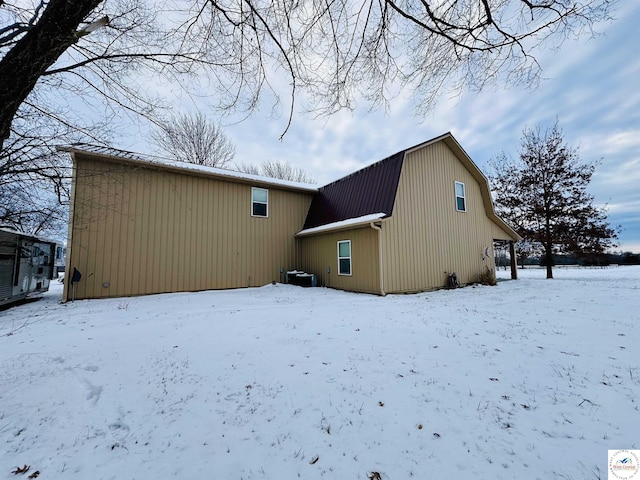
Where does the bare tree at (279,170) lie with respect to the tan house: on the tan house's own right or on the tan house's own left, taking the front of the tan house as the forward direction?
on the tan house's own left

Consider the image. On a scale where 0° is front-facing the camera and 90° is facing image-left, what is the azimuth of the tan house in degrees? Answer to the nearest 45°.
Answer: approximately 225°

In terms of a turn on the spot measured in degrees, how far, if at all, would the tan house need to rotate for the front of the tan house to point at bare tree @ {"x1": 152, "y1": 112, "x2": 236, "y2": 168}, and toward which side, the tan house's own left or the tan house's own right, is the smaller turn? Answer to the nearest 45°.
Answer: approximately 90° to the tan house's own left

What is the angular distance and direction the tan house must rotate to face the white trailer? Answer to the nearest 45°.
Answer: approximately 135° to its left

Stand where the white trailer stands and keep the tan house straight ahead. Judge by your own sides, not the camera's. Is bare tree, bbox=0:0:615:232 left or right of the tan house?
right

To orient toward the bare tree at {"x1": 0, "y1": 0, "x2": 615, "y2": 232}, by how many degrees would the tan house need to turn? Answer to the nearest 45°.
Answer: approximately 135° to its right
